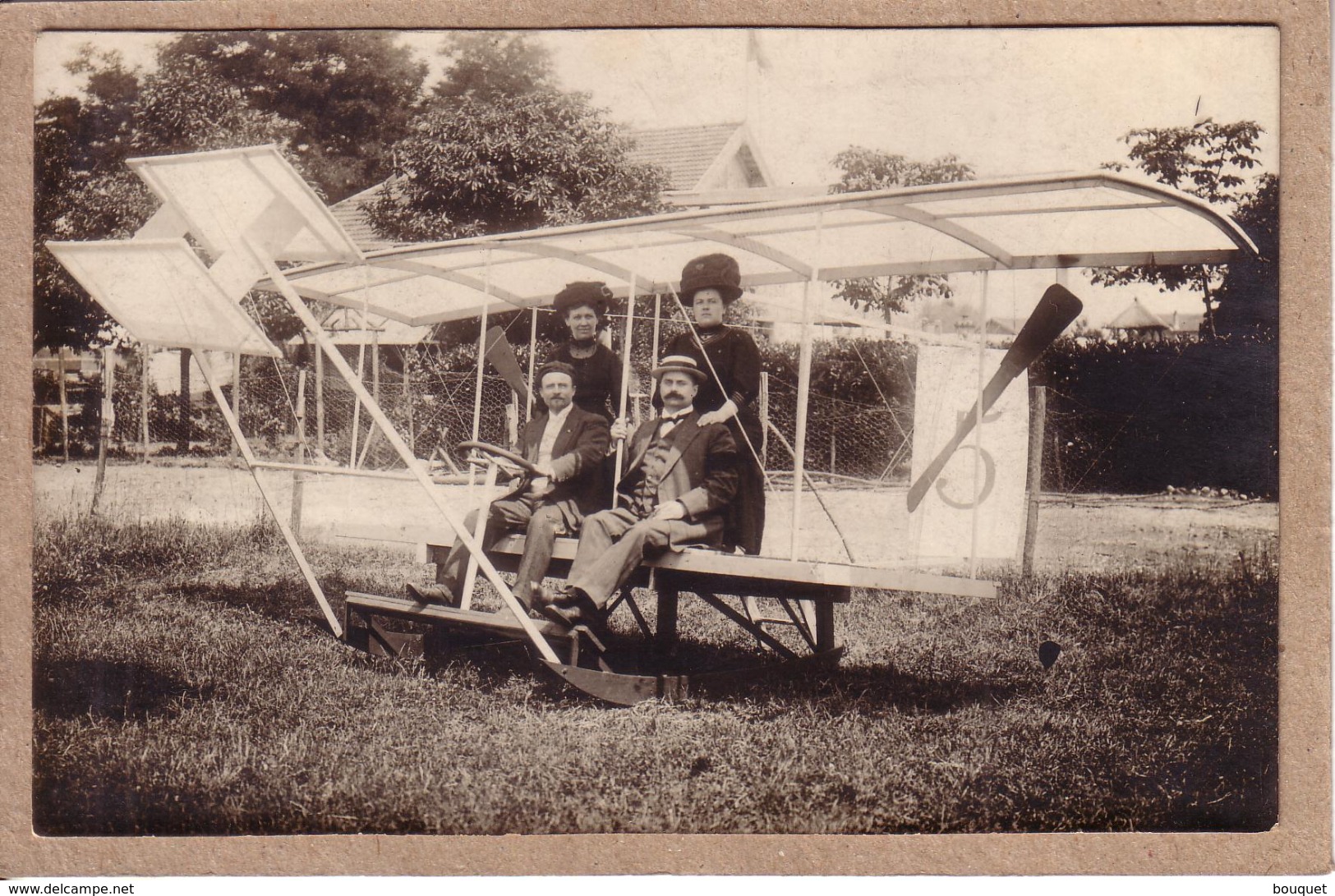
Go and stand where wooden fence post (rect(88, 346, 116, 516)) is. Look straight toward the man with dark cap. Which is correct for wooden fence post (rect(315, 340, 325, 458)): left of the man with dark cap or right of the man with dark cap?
left

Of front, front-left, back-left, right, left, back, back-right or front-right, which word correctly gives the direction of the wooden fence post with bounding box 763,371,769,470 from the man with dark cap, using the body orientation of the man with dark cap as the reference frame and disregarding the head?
back-left
